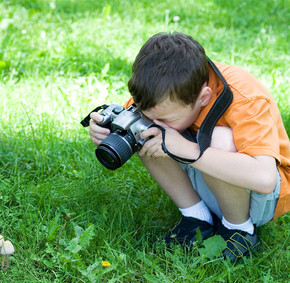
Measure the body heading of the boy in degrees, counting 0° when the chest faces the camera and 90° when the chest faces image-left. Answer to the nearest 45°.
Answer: approximately 45°
